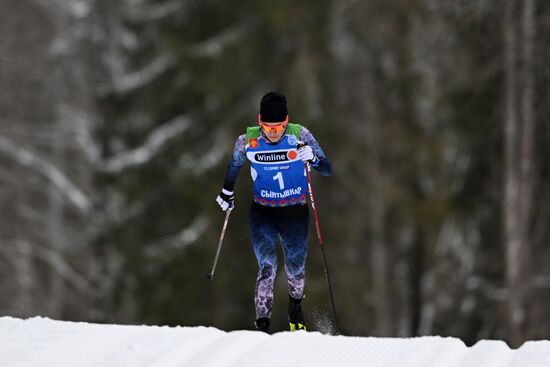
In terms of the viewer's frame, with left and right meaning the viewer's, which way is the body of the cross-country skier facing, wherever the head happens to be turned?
facing the viewer

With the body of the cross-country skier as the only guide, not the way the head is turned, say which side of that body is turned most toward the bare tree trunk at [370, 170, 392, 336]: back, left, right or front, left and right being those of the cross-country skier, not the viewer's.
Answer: back

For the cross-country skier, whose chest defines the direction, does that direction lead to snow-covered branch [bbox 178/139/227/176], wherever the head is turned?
no

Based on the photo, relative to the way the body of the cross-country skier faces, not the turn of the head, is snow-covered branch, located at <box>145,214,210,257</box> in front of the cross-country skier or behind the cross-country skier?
behind

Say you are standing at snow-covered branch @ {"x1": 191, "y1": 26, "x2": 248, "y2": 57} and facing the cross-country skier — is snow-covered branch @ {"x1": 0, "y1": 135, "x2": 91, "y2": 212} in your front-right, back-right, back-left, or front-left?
back-right

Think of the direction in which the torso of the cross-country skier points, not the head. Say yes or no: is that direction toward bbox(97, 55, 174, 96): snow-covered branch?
no

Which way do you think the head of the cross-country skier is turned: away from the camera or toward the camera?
toward the camera

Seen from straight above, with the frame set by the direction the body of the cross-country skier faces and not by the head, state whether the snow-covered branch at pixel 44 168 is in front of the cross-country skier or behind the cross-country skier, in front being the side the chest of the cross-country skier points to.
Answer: behind

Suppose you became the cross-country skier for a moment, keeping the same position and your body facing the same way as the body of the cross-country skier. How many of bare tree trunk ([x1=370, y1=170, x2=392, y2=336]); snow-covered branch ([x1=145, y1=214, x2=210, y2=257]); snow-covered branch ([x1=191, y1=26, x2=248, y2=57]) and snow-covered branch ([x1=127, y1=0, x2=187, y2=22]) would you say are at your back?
4

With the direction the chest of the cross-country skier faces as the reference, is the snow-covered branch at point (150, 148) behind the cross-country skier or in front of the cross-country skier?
behind

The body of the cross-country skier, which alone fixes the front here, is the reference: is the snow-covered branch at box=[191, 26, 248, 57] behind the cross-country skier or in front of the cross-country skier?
behind

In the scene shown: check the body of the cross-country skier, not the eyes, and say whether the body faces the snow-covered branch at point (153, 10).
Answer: no
